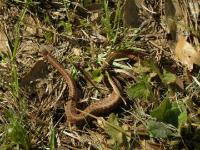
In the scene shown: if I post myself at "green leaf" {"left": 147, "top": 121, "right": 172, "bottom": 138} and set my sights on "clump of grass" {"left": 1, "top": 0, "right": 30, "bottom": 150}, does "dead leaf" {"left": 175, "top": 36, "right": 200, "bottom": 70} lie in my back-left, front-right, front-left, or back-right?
back-right

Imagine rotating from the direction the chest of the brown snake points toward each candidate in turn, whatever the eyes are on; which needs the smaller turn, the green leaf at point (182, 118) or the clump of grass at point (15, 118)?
the clump of grass

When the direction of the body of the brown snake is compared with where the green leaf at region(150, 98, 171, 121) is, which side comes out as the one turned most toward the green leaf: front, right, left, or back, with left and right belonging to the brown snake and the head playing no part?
back

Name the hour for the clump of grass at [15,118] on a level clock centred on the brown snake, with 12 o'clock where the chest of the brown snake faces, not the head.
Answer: The clump of grass is roughly at 10 o'clock from the brown snake.

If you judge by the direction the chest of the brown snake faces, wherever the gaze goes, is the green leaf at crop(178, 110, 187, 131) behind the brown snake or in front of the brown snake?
behind
